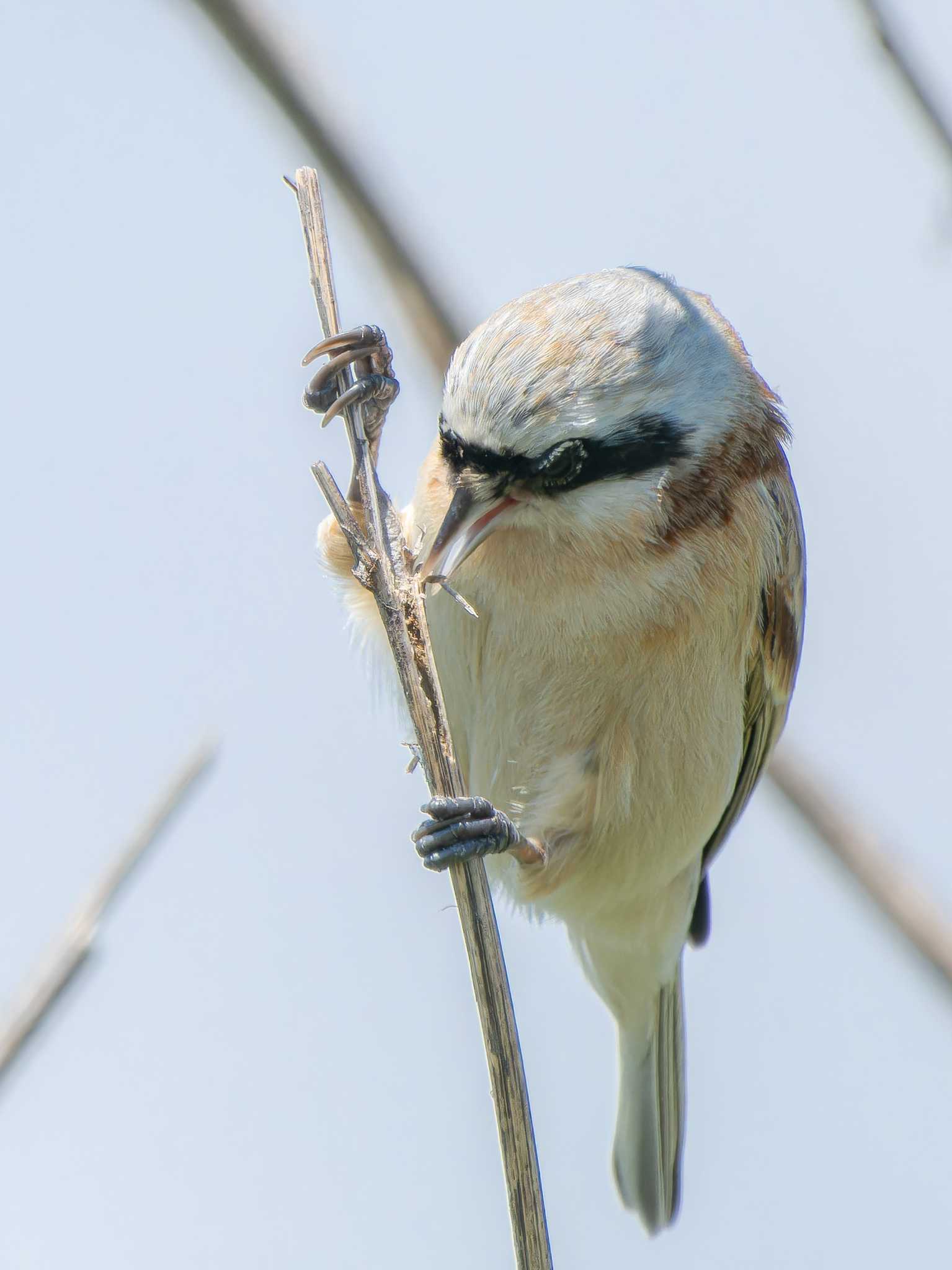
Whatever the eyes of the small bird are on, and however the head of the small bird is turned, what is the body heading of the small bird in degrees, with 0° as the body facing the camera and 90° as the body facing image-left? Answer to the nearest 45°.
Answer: approximately 45°
